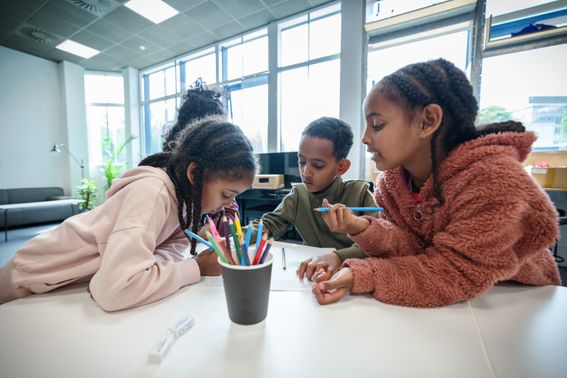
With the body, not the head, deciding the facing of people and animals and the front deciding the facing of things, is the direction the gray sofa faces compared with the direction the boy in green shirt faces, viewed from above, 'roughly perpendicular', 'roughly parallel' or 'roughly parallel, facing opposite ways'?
roughly perpendicular

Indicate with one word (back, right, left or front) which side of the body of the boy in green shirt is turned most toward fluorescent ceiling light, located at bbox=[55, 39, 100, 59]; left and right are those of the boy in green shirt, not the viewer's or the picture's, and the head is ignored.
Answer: right

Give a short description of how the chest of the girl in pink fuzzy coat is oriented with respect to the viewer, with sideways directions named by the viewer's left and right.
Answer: facing to the left of the viewer

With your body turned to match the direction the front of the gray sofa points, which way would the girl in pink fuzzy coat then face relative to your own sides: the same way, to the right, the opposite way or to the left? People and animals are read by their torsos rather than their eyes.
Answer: the opposite way

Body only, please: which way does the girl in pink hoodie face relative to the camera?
to the viewer's right

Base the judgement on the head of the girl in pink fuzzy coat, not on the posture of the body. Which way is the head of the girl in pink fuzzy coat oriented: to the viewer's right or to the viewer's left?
to the viewer's left
